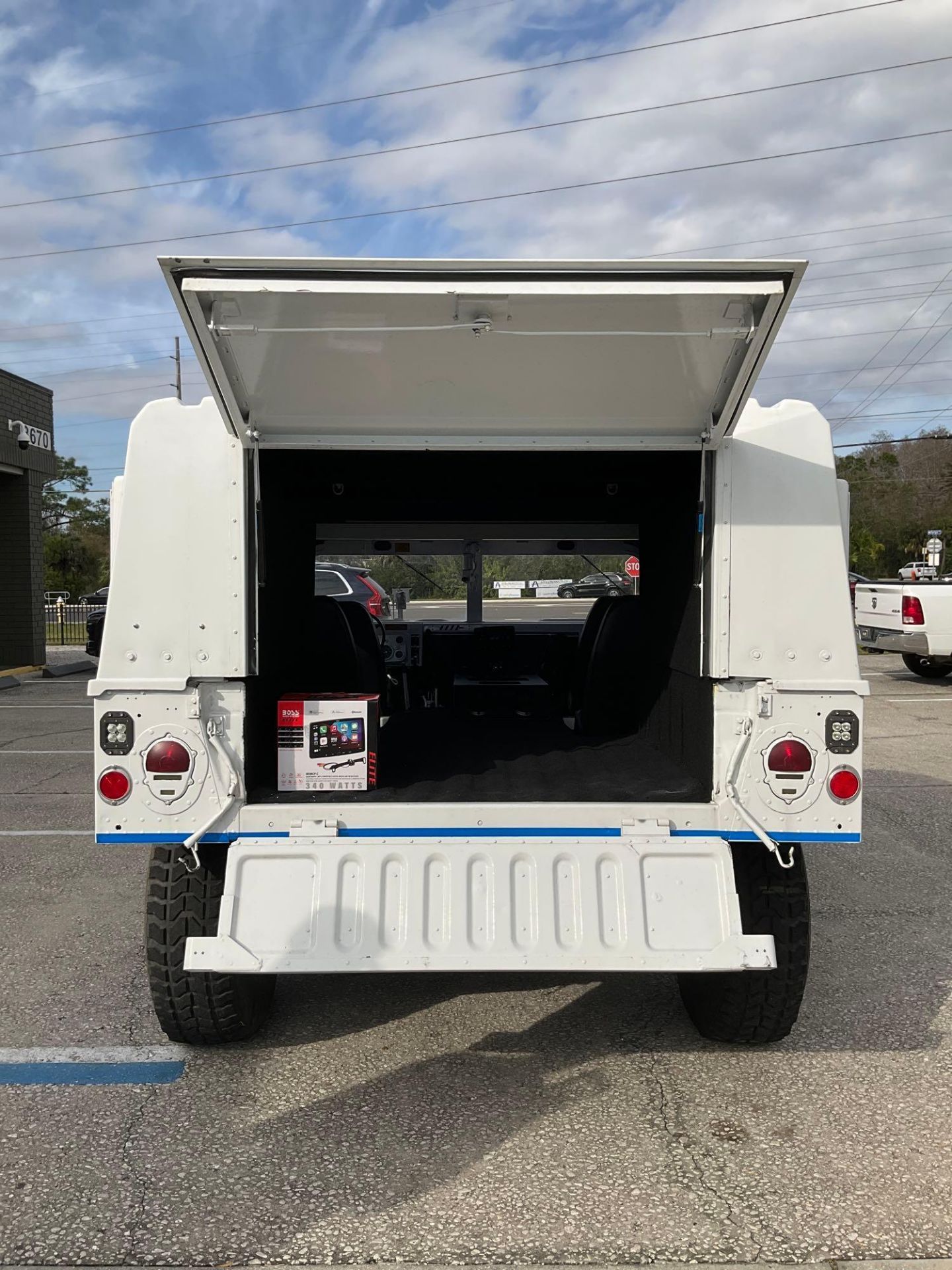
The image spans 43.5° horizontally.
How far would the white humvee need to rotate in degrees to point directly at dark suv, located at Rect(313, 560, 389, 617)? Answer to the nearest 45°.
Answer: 0° — it already faces it

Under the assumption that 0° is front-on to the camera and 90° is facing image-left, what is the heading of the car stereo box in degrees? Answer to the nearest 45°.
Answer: approximately 0°

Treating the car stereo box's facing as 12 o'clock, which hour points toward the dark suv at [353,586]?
The dark suv is roughly at 6 o'clock from the car stereo box.

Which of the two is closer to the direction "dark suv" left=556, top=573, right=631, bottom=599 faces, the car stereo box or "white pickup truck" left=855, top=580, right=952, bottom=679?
the car stereo box

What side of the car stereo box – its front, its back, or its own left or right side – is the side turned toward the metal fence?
back

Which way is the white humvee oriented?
away from the camera

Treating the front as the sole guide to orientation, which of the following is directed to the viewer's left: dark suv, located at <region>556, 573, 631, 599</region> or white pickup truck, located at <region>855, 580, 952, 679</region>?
the dark suv

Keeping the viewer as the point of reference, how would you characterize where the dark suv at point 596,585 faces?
facing to the left of the viewer

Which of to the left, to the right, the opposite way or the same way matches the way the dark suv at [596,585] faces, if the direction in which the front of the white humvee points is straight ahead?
to the left

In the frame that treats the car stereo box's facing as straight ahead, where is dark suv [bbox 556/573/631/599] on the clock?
The dark suv is roughly at 7 o'clock from the car stereo box.

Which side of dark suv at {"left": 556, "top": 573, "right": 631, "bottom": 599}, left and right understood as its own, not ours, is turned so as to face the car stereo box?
left

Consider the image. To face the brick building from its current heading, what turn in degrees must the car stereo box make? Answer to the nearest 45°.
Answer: approximately 180°

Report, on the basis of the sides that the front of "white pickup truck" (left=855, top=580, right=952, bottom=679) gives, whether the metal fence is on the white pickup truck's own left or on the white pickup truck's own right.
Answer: on the white pickup truck's own left
